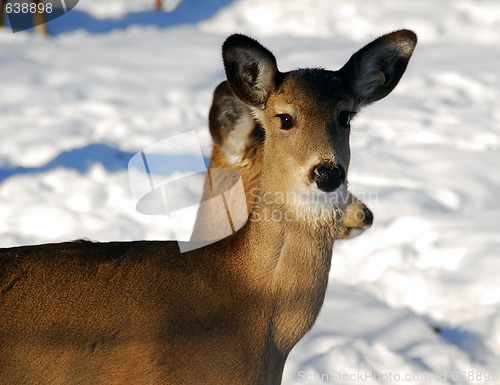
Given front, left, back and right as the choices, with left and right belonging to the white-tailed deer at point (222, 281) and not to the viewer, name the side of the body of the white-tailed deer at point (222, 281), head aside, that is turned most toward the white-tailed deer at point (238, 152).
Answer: left

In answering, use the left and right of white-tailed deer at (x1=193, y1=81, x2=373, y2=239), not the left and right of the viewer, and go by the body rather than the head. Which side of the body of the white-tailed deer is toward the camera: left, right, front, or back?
right

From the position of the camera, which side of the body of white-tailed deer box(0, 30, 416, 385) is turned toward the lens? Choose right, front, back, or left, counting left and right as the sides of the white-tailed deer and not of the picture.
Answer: right

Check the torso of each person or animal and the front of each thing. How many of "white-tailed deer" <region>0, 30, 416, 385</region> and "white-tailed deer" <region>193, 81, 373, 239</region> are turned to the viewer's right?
2

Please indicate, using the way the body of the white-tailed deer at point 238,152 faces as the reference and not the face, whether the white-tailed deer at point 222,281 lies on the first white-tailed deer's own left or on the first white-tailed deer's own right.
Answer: on the first white-tailed deer's own right
